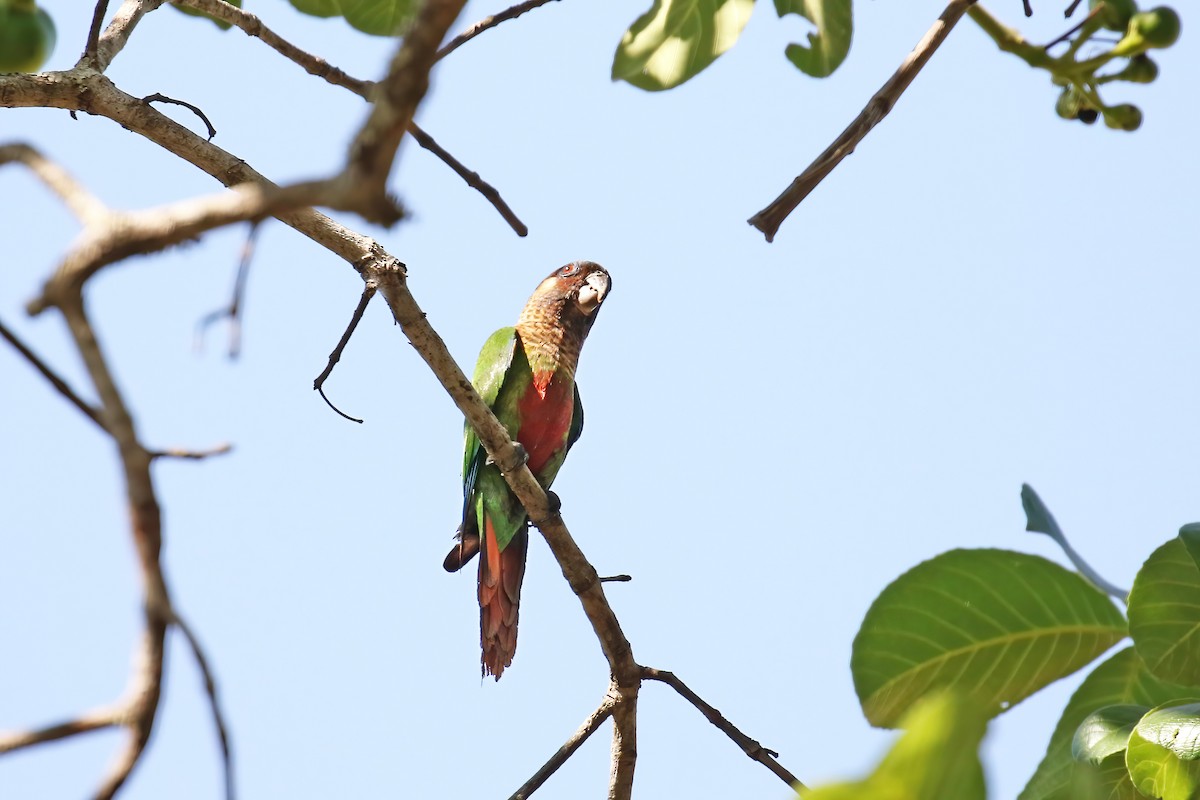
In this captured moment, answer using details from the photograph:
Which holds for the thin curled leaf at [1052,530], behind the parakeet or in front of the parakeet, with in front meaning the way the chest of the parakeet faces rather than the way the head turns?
in front

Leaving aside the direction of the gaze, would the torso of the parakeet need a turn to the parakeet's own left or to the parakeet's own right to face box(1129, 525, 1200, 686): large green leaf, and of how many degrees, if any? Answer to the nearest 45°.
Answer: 0° — it already faces it

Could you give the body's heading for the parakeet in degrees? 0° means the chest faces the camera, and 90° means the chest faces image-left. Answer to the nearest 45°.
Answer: approximately 315°

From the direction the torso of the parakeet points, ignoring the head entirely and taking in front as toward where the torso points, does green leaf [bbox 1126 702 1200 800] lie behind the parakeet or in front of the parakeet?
in front
